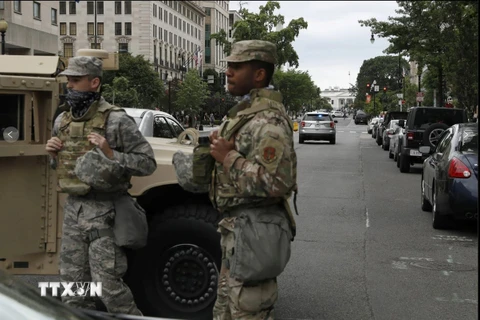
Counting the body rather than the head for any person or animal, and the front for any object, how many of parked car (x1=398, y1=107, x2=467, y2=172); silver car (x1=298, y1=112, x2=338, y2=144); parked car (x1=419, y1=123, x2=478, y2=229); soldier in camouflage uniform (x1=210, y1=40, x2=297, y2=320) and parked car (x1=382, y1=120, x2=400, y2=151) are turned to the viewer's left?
1

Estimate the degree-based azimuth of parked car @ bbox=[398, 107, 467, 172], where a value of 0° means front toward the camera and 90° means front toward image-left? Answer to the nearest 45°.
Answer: approximately 180°

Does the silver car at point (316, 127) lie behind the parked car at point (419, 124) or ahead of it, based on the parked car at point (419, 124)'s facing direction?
ahead

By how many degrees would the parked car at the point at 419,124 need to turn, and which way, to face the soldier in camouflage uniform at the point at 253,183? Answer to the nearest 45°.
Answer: approximately 180°

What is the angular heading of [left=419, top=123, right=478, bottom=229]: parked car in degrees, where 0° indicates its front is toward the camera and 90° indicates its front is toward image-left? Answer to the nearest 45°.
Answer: approximately 180°

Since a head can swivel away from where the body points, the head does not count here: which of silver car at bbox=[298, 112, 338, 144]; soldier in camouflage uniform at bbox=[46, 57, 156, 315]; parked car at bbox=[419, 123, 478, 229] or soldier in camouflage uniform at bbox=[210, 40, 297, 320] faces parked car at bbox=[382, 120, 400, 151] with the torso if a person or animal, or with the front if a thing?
parked car at bbox=[419, 123, 478, 229]

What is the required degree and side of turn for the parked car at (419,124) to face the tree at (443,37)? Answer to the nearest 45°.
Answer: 0° — it already faces it

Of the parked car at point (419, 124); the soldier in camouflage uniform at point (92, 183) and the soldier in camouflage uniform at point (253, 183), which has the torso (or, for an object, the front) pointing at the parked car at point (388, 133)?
the parked car at point (419, 124)

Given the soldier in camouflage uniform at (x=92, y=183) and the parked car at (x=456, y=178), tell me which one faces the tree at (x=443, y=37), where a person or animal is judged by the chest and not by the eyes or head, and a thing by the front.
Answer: the parked car

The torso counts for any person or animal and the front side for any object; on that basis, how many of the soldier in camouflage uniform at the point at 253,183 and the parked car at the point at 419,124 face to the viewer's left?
1

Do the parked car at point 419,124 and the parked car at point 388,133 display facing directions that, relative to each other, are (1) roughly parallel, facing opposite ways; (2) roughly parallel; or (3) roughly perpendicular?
roughly parallel

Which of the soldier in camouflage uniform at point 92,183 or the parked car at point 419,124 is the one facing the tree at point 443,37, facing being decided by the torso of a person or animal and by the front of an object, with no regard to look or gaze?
the parked car

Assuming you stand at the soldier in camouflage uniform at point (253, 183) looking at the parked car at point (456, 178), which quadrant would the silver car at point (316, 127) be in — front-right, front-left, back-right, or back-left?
front-left

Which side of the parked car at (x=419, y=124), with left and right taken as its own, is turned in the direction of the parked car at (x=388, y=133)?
front

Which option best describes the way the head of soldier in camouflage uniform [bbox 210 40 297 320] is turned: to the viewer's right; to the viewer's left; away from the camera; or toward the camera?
to the viewer's left

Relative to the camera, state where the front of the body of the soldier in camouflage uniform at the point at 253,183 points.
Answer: to the viewer's left

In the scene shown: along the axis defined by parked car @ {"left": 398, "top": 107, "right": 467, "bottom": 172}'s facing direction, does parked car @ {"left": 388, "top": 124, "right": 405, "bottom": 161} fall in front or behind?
in front

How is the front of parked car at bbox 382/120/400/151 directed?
away from the camera

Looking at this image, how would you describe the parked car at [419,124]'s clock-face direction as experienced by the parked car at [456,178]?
the parked car at [419,124] is roughly at 12 o'clock from the parked car at [456,178].

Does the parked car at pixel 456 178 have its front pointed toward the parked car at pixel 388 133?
yes
